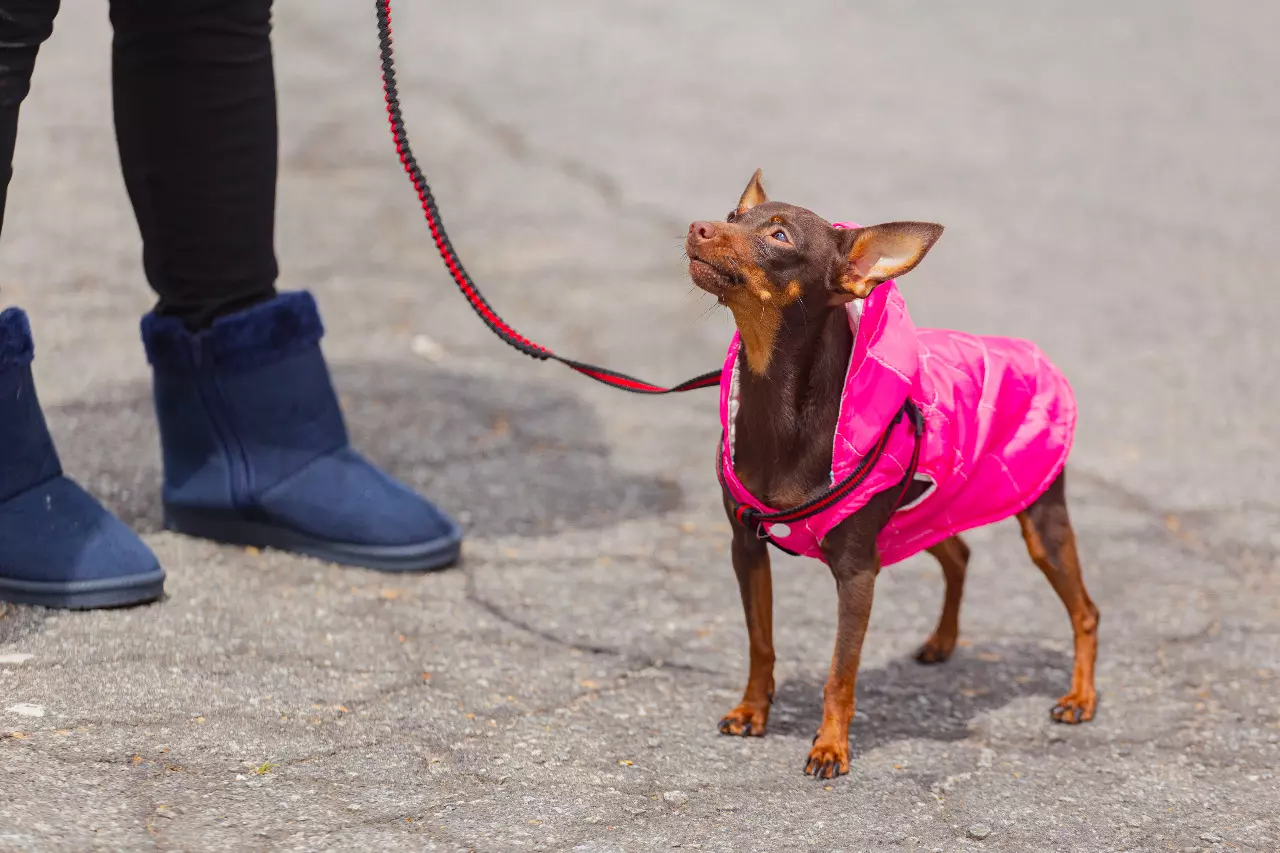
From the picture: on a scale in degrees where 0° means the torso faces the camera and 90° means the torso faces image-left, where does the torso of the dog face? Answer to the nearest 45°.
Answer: approximately 45°
